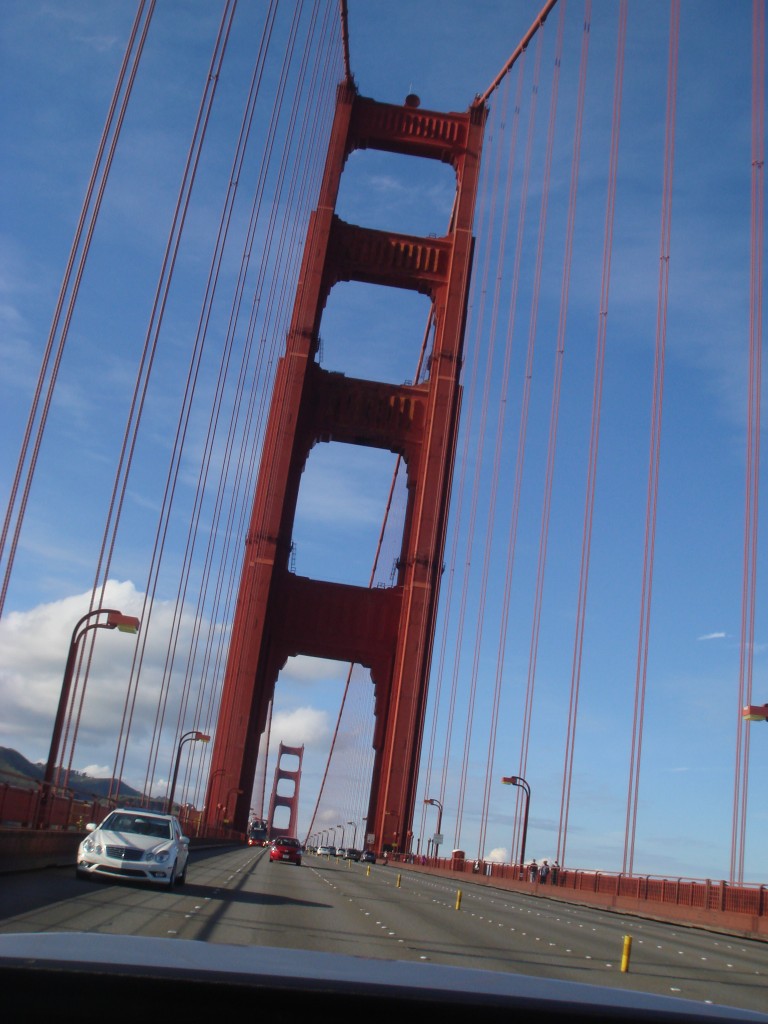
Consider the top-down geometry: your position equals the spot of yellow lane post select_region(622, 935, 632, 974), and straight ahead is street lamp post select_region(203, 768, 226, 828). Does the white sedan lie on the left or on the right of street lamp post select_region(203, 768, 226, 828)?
left

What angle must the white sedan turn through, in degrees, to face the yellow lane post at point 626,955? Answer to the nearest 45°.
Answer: approximately 45° to its left

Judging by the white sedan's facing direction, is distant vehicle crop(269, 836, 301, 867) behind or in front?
behind

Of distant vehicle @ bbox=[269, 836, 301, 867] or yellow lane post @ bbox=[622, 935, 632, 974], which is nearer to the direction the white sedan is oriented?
the yellow lane post

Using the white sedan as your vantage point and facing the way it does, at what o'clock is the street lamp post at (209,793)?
The street lamp post is roughly at 6 o'clock from the white sedan.

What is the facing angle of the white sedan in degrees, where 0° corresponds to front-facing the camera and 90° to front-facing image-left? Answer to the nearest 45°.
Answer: approximately 0°

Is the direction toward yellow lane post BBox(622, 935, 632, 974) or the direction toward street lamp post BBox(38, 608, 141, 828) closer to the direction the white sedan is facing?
the yellow lane post

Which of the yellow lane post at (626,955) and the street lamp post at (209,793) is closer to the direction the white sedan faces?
the yellow lane post

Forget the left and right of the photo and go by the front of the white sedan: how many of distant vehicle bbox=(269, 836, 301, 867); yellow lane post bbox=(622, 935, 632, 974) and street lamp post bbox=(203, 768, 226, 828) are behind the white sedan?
2
